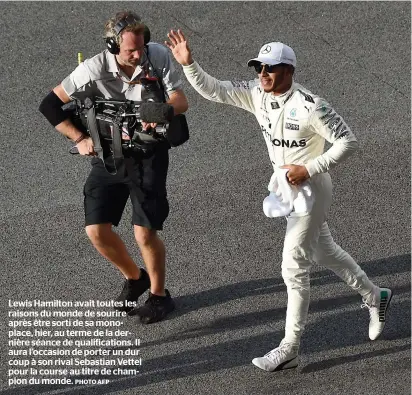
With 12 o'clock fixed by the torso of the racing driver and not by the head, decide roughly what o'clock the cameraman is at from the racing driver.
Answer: The cameraman is roughly at 2 o'clock from the racing driver.

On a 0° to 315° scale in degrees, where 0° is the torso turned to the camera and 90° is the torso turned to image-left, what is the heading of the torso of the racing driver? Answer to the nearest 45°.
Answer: approximately 45°

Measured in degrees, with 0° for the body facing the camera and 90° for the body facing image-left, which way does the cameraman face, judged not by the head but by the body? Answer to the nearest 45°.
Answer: approximately 0°

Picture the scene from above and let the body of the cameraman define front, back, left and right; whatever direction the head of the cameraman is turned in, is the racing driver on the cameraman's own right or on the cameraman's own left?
on the cameraman's own left

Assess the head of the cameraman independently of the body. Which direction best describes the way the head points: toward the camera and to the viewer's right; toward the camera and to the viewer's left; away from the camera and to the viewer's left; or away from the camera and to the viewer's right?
toward the camera and to the viewer's right
